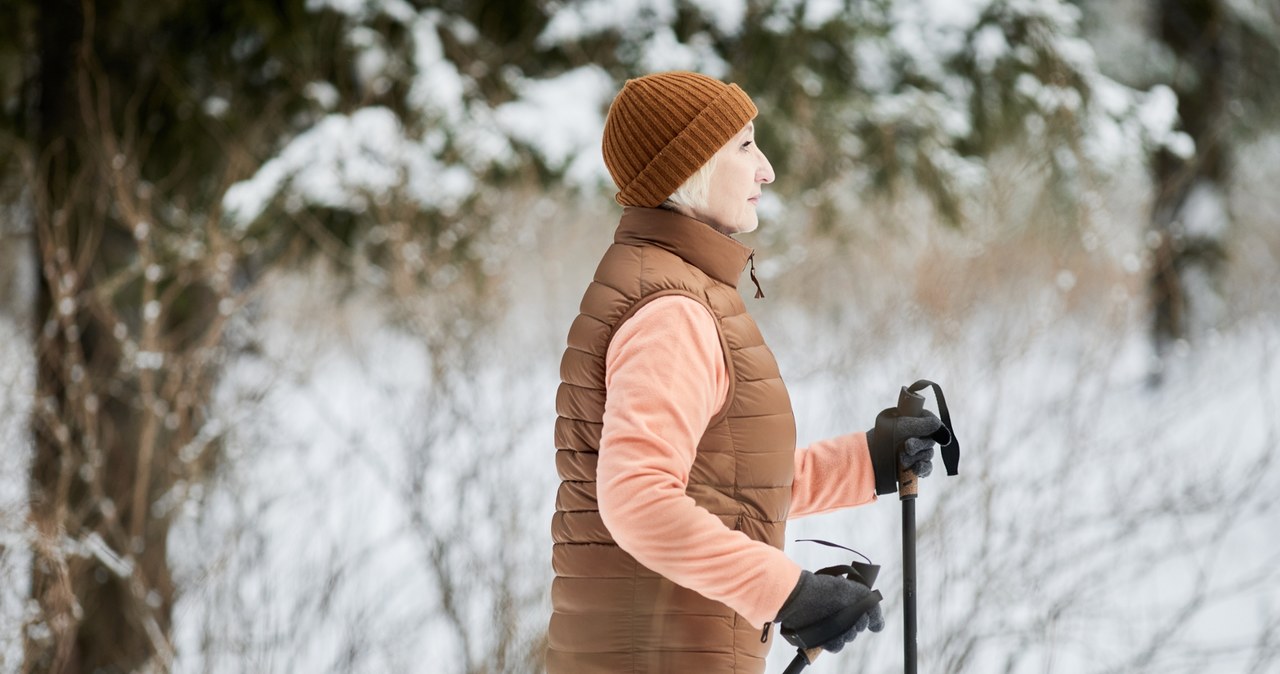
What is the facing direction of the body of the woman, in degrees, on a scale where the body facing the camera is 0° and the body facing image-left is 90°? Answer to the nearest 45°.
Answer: approximately 270°

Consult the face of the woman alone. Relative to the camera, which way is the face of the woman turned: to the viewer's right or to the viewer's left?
to the viewer's right

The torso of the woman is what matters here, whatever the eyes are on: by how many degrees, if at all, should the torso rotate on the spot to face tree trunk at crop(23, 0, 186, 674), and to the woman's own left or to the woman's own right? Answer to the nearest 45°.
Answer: approximately 135° to the woman's own left
